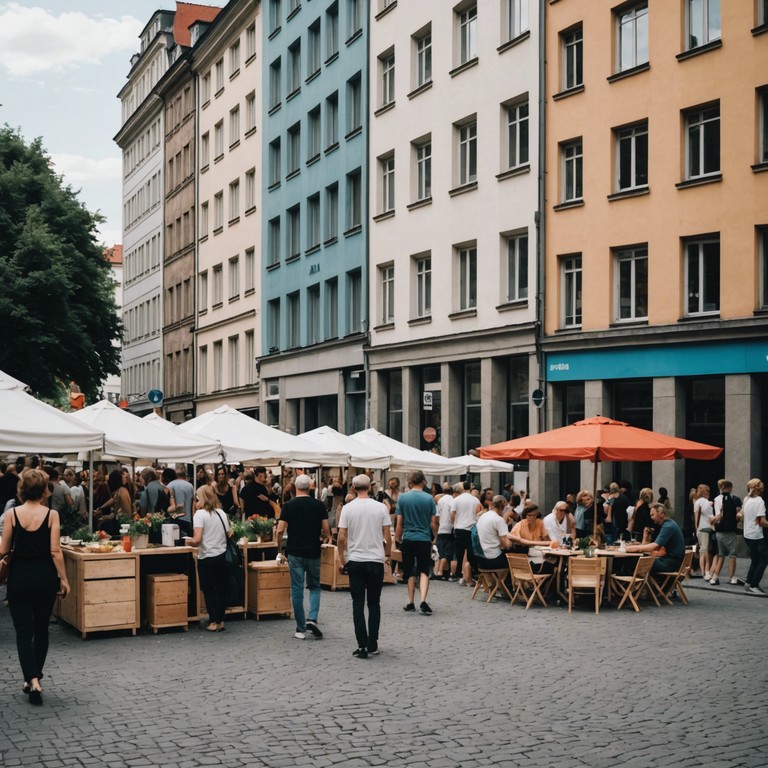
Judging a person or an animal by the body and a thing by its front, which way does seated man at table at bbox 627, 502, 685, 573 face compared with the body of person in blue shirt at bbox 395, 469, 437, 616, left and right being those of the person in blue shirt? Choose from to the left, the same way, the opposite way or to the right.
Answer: to the left

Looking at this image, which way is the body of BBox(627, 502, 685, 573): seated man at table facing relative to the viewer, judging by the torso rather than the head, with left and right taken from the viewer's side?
facing to the left of the viewer

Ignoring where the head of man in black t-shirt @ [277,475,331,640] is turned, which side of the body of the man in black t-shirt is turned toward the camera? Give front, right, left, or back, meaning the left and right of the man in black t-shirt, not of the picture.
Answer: back

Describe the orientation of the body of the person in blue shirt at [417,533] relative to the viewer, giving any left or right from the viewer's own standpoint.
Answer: facing away from the viewer

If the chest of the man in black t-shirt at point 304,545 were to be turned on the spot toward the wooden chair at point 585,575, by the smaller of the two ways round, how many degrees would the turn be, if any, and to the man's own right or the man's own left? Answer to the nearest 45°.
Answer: approximately 45° to the man's own right

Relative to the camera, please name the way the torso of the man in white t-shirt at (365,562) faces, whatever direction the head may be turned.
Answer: away from the camera

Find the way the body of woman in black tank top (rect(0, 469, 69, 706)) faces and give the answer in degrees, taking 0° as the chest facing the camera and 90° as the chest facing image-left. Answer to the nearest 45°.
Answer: approximately 180°

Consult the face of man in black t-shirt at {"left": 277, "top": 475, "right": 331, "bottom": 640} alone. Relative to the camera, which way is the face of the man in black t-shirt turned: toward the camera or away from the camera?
away from the camera

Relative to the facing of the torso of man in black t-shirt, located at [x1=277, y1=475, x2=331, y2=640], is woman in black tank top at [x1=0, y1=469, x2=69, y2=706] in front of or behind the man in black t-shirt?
behind

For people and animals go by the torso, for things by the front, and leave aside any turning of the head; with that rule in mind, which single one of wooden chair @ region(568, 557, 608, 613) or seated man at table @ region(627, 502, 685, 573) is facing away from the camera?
the wooden chair
